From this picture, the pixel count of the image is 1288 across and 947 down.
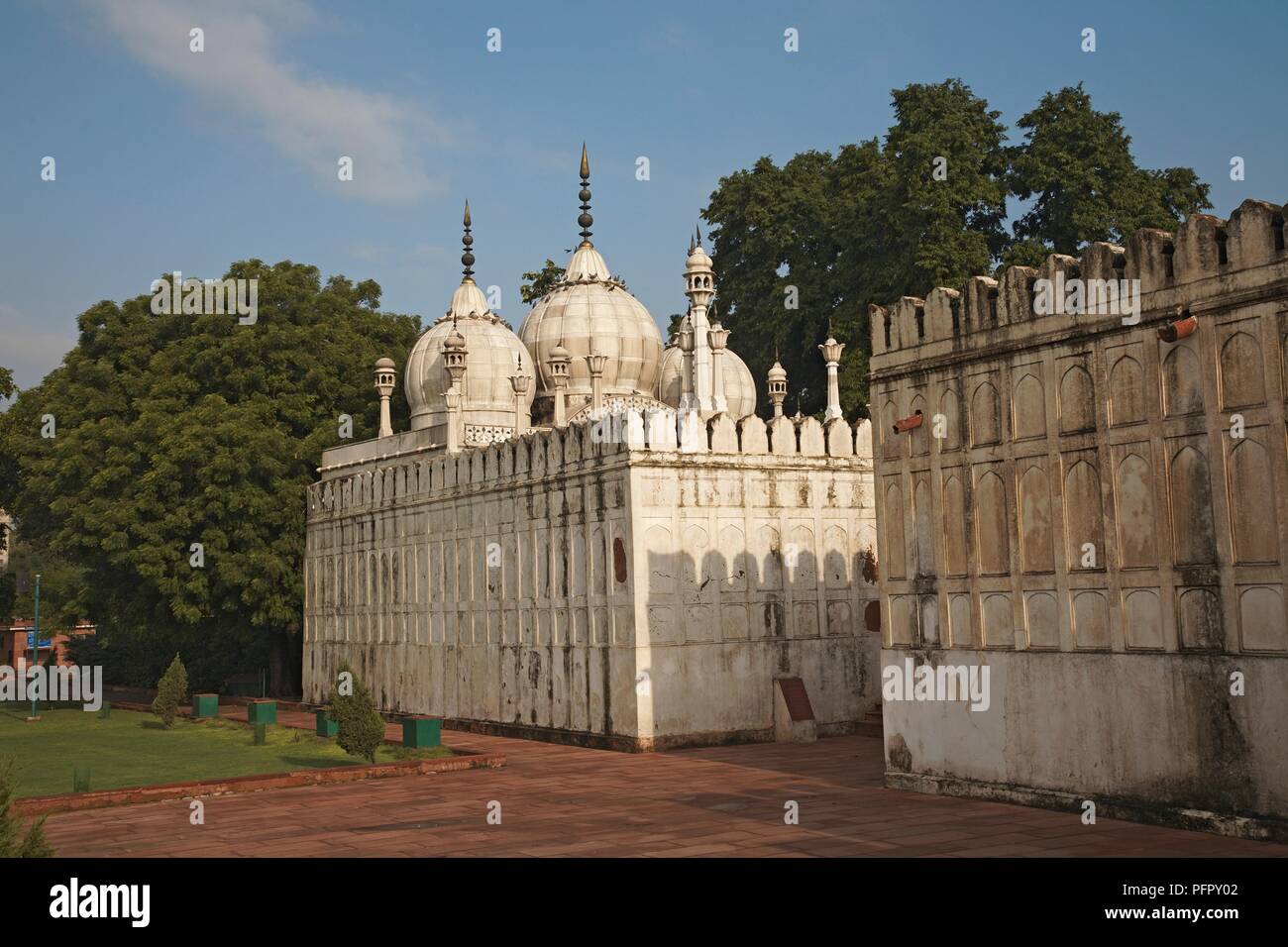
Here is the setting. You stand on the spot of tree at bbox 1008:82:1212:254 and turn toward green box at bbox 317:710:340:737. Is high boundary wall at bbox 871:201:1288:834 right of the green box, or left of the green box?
left

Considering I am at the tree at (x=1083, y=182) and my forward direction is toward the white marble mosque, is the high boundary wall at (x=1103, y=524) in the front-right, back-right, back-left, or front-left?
front-left

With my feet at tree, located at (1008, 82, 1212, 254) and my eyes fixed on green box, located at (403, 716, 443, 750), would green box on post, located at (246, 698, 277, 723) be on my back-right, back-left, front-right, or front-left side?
front-right
